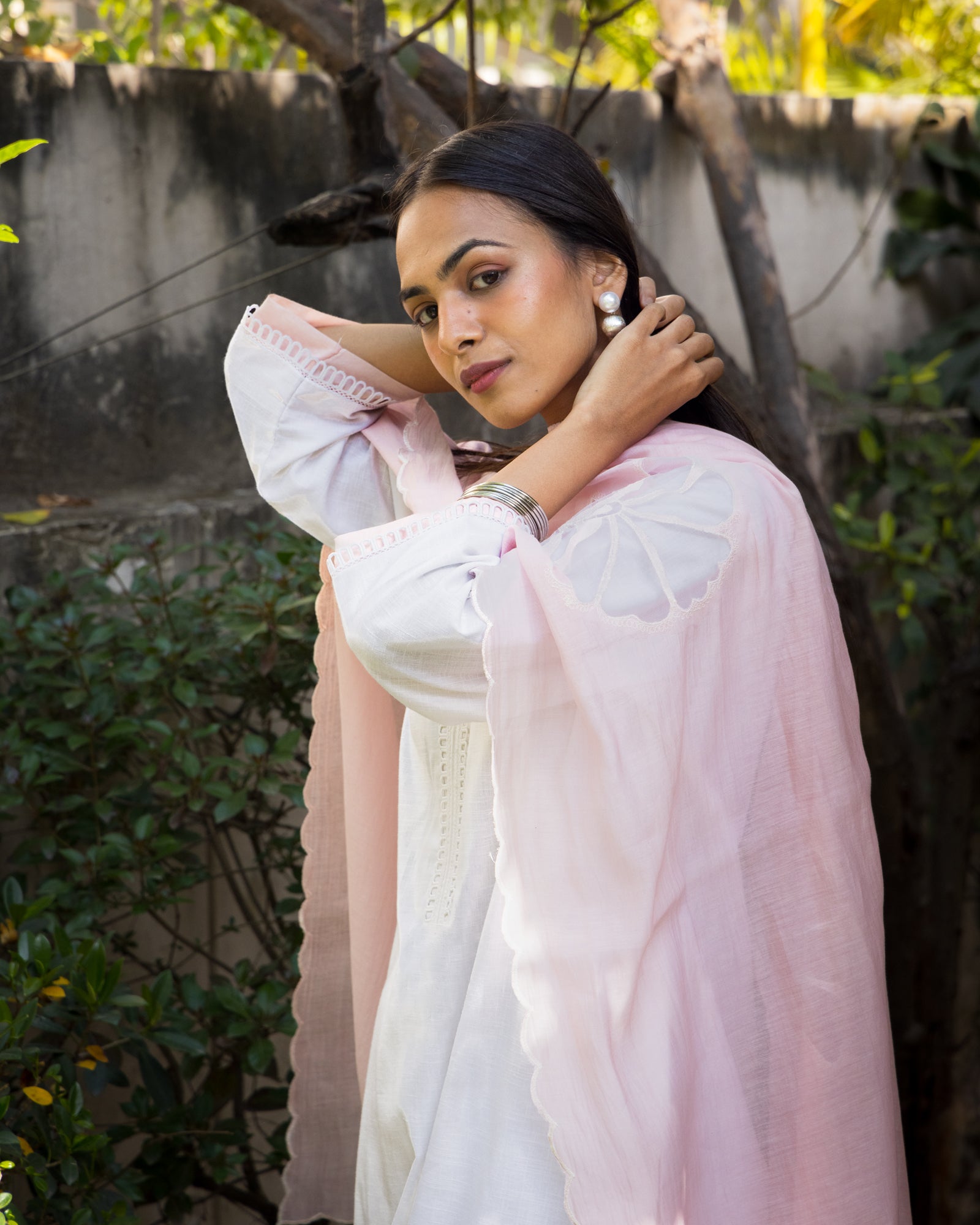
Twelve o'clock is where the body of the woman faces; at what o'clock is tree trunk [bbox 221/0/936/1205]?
The tree trunk is roughly at 5 o'clock from the woman.

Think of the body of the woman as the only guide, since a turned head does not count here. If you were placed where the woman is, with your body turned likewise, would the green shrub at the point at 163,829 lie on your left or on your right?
on your right

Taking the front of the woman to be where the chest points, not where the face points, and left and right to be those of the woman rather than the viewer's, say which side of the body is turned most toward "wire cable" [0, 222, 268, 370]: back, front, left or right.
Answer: right

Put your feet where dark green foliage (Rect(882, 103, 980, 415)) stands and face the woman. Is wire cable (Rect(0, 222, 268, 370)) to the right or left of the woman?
right

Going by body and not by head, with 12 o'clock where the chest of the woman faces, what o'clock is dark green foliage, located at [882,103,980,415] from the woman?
The dark green foliage is roughly at 5 o'clock from the woman.
